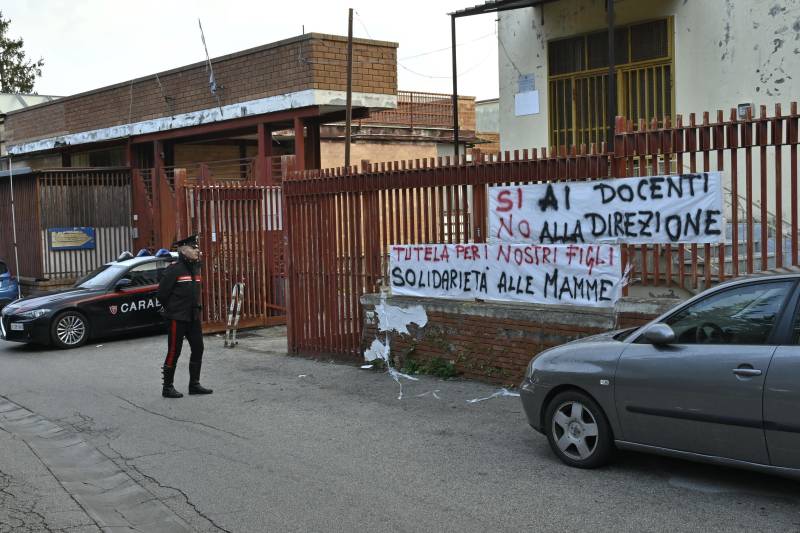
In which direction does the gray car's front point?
to the viewer's left

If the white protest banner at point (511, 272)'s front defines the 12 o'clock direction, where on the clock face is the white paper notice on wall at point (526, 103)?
The white paper notice on wall is roughly at 6 o'clock from the white protest banner.

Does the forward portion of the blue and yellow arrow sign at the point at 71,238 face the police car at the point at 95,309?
yes

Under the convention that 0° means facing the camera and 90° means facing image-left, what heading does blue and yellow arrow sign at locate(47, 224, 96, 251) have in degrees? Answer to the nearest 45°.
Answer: approximately 0°
